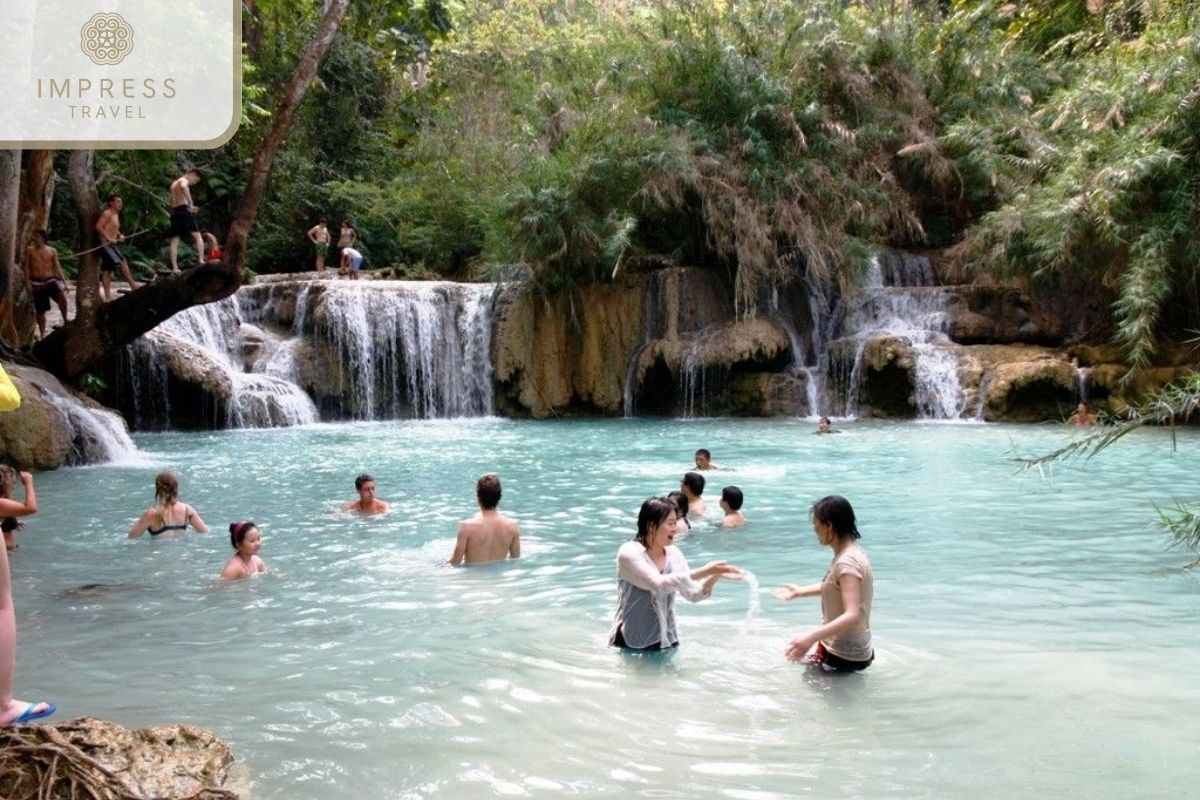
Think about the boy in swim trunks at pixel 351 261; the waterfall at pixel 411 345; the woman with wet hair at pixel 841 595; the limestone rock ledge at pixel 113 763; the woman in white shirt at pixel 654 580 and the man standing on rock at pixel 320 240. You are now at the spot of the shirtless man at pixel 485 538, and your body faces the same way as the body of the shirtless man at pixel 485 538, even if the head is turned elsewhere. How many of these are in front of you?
3

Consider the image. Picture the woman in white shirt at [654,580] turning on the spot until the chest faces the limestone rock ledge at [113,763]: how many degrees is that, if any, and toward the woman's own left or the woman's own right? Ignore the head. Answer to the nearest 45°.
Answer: approximately 90° to the woman's own right

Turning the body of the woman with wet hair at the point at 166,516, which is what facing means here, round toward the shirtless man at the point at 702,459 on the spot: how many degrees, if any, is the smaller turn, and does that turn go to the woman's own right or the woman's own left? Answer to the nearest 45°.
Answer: approximately 90° to the woman's own right

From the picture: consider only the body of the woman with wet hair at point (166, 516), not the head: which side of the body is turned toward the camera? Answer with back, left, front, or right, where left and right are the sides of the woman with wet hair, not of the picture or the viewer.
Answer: back

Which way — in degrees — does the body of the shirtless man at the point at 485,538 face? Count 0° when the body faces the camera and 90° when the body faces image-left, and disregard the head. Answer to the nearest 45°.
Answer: approximately 180°

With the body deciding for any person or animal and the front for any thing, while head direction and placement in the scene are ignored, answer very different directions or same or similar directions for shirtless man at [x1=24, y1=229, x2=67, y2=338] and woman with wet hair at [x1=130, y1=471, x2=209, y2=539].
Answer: same or similar directions

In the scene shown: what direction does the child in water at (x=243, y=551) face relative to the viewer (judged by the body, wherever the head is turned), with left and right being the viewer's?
facing the viewer and to the right of the viewer

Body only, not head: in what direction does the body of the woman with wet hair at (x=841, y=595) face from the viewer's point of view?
to the viewer's left

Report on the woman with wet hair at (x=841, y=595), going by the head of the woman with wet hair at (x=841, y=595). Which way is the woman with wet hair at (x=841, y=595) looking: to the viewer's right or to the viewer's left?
to the viewer's left

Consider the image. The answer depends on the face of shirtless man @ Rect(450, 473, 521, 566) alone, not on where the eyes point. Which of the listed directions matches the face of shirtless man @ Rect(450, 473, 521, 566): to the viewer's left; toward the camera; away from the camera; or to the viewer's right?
away from the camera

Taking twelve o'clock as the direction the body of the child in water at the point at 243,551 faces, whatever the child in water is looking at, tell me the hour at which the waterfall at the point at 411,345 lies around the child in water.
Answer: The waterfall is roughly at 8 o'clock from the child in water.

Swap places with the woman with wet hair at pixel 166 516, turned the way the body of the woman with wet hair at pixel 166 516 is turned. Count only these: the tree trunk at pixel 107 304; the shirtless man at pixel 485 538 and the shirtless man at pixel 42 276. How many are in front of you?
2

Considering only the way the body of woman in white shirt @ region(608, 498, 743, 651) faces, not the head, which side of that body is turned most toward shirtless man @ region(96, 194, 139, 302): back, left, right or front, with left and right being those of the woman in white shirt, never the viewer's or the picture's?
back

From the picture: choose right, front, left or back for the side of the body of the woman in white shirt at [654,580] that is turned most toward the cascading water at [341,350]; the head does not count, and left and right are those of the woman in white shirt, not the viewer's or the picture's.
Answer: back

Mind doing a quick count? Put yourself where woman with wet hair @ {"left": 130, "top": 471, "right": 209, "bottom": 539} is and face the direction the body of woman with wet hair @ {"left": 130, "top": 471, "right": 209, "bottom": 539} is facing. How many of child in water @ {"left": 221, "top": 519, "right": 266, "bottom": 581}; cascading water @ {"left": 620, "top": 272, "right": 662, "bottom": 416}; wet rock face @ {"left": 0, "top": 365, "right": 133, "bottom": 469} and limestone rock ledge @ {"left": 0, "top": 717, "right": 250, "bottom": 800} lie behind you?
2
